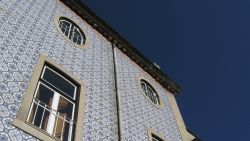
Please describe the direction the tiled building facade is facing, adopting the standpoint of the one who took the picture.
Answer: facing the viewer and to the right of the viewer
